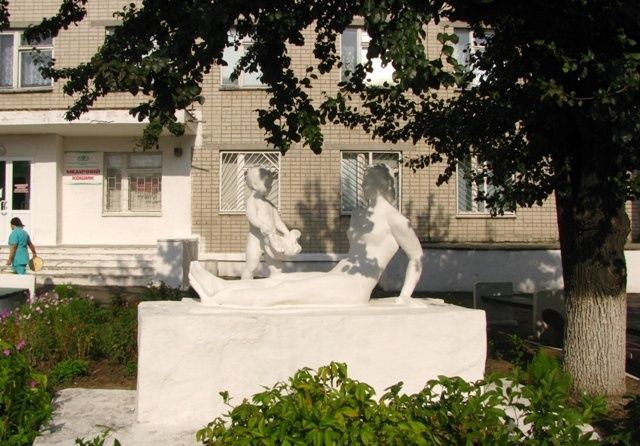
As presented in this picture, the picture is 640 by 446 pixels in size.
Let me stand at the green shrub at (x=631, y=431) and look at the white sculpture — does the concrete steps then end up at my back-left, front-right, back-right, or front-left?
front-right

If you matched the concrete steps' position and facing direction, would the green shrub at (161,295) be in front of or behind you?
in front

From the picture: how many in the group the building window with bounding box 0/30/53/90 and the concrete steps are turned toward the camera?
2

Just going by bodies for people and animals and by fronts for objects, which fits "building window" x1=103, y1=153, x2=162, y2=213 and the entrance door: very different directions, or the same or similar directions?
same or similar directions

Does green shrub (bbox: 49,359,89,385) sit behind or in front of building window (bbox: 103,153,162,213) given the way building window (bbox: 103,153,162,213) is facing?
in front

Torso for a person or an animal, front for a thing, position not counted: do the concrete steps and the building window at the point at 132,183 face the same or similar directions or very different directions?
same or similar directions

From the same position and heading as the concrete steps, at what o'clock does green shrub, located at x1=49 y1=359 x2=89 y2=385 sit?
The green shrub is roughly at 12 o'clock from the concrete steps.

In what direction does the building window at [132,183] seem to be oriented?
toward the camera

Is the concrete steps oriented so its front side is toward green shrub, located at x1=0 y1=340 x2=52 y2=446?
yes

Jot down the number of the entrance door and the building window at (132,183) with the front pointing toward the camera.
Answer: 2

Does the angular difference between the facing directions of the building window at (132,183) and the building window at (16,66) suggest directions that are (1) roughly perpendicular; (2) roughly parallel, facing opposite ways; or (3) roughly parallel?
roughly parallel

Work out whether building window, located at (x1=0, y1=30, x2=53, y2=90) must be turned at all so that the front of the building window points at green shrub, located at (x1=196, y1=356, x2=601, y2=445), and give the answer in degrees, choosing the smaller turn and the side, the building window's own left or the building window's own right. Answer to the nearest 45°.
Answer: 0° — it already faces it

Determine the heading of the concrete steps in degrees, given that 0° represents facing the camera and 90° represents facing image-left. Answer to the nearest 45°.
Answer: approximately 0°

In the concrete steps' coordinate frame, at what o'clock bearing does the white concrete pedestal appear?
The white concrete pedestal is roughly at 12 o'clock from the concrete steps.

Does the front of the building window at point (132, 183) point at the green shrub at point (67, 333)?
yes

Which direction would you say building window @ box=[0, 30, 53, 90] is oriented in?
toward the camera

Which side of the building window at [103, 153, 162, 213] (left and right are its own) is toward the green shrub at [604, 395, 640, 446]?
front

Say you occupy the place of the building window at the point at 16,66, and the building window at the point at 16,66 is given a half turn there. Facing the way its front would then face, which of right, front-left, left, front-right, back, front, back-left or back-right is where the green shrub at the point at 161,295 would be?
back
